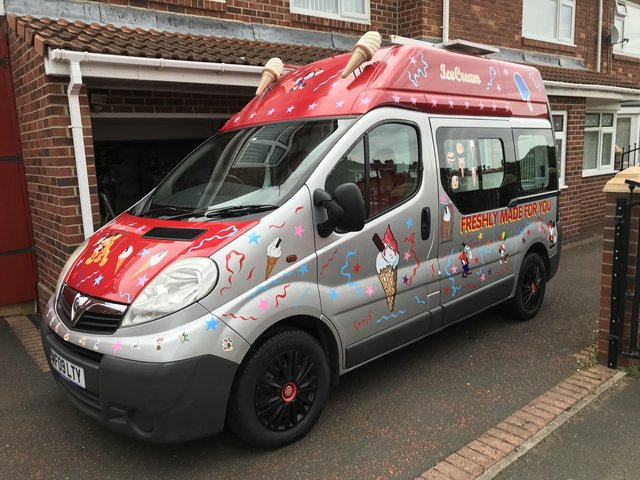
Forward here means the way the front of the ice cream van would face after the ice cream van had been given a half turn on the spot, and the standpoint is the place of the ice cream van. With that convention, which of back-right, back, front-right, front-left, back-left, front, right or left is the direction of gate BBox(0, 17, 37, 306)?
left

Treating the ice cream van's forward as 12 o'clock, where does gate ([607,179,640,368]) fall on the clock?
The gate is roughly at 7 o'clock from the ice cream van.

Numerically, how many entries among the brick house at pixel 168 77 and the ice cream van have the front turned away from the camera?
0

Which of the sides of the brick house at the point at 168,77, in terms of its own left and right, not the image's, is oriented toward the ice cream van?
front

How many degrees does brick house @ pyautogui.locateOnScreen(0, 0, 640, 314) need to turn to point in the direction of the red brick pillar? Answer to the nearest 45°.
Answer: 0° — it already faces it

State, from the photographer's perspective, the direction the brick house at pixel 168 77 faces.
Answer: facing the viewer and to the right of the viewer

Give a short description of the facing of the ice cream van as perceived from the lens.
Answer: facing the viewer and to the left of the viewer

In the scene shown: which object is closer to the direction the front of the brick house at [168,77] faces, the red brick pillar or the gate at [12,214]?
the red brick pillar
